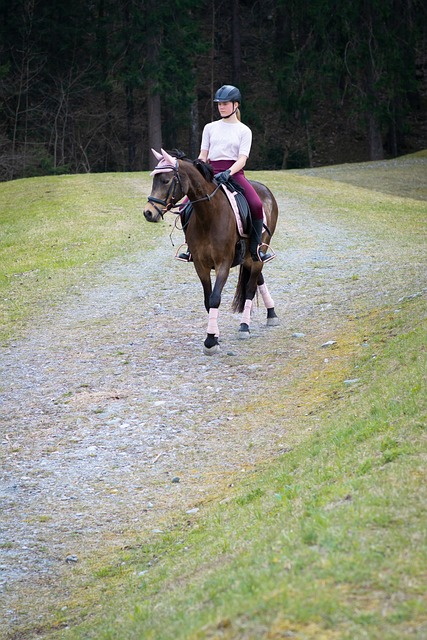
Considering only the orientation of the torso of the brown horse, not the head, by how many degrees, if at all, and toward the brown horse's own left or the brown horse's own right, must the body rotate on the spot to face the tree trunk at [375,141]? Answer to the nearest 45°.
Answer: approximately 135° to the brown horse's own right

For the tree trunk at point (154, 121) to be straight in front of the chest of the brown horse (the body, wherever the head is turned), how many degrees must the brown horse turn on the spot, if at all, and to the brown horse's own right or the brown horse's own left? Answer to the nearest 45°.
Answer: approximately 135° to the brown horse's own right

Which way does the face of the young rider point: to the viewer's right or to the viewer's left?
to the viewer's left

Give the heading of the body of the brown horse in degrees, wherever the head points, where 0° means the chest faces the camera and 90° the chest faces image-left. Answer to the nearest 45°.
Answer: approximately 45°
